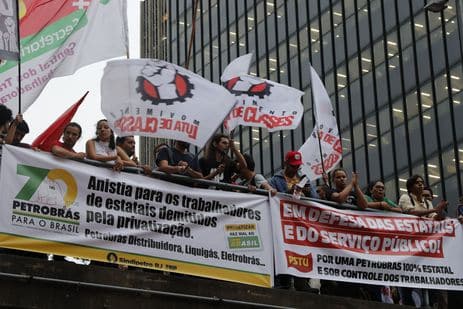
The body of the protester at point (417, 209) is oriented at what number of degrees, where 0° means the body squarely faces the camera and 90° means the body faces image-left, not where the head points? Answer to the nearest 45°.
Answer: approximately 315°

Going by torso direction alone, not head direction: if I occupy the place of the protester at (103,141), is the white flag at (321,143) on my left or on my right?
on my left

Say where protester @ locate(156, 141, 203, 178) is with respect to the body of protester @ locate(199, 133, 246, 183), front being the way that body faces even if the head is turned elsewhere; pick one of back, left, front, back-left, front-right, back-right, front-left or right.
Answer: right

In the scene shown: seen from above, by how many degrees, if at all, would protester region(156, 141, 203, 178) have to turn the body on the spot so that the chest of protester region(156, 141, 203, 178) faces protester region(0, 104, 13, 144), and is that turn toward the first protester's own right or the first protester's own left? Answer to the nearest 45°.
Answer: approximately 90° to the first protester's own right

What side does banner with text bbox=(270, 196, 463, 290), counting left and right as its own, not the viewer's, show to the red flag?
right

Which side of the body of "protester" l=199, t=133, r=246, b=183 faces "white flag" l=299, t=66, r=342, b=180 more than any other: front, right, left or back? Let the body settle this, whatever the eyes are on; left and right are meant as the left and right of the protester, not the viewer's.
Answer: left

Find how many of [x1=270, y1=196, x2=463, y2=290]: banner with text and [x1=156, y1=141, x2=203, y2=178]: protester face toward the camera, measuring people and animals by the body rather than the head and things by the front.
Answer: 2

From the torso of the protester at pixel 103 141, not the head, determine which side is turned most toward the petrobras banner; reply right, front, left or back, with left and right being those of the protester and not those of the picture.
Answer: front

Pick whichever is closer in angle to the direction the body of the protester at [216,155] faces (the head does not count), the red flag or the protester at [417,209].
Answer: the protester
